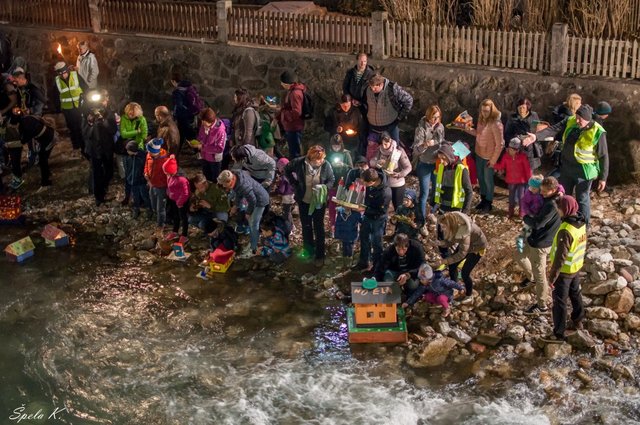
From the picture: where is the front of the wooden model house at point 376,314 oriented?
toward the camera

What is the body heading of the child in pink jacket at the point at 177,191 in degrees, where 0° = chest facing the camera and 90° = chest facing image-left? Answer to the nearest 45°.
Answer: approximately 45°

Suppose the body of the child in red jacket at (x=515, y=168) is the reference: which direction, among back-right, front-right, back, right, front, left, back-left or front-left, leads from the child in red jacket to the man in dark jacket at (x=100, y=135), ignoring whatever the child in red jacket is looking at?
front-right

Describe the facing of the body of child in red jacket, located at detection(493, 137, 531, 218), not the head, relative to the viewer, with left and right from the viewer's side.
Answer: facing the viewer and to the left of the viewer

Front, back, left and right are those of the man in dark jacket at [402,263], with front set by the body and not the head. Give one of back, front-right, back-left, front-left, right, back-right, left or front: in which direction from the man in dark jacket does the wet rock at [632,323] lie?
left

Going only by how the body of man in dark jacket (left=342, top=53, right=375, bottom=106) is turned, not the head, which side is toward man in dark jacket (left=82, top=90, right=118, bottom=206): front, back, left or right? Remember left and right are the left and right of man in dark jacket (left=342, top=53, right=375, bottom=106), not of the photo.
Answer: right

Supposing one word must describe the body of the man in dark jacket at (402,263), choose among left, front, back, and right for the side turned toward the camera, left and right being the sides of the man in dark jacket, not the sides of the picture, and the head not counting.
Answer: front

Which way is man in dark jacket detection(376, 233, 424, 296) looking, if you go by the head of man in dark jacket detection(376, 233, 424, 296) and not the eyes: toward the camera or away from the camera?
toward the camera

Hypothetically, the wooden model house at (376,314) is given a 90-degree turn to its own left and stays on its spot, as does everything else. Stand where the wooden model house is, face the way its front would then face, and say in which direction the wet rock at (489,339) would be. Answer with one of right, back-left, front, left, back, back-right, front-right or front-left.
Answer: front

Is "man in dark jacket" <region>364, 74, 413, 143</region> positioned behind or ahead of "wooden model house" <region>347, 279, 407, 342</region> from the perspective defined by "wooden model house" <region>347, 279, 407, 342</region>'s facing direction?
behind

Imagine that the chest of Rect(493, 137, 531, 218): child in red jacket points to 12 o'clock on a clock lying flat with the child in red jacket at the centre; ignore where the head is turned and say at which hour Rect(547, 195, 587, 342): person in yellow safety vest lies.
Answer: The person in yellow safety vest is roughly at 10 o'clock from the child in red jacket.

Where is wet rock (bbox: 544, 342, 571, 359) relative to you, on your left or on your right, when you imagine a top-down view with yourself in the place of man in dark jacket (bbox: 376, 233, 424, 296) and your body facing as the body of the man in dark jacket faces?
on your left

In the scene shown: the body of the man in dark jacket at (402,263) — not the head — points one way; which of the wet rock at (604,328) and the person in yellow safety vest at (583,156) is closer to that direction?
the wet rock
